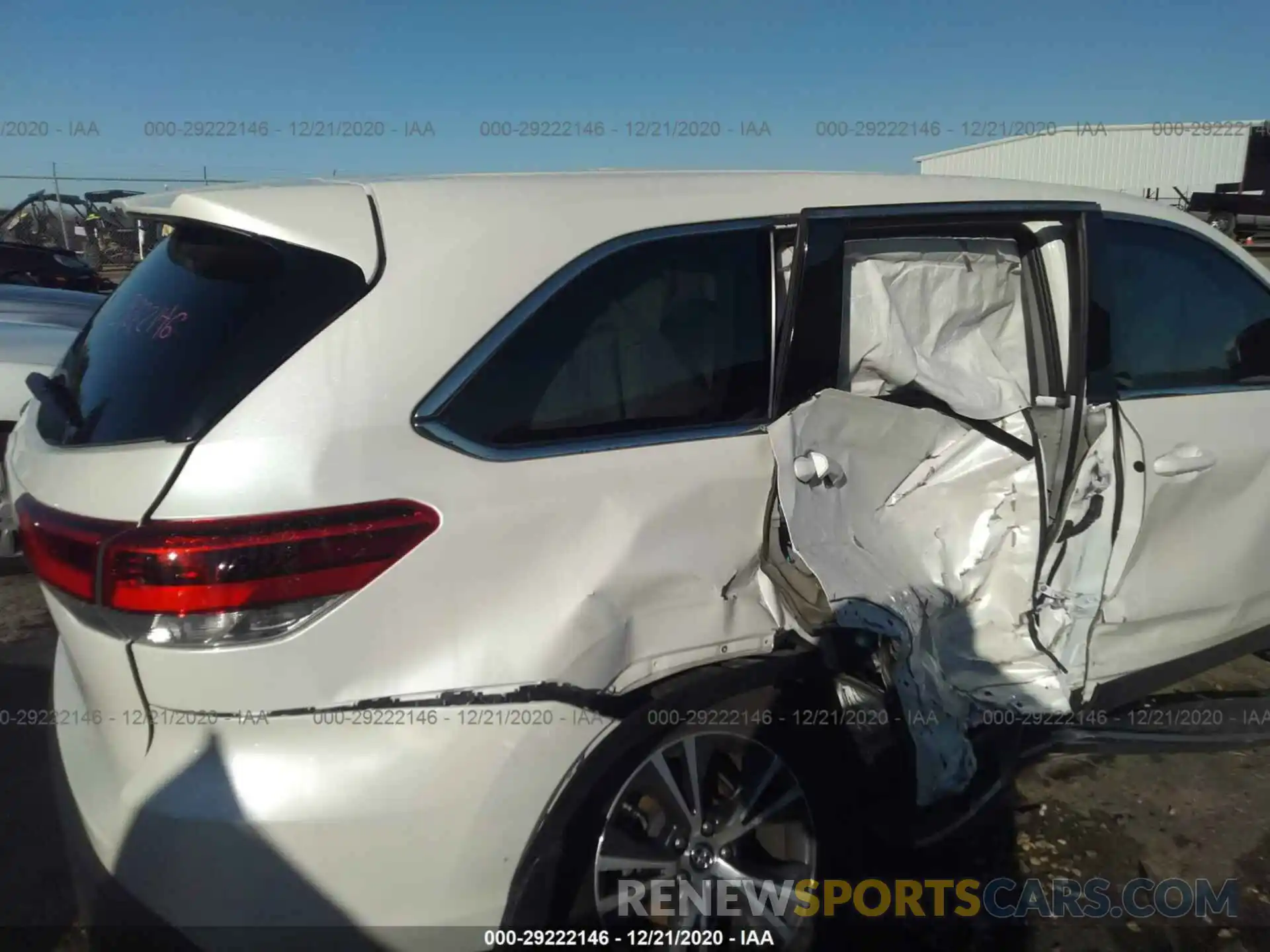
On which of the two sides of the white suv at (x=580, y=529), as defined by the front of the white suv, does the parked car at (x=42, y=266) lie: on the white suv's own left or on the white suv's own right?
on the white suv's own left

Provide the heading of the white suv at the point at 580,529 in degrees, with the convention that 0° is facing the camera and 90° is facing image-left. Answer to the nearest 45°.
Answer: approximately 225°

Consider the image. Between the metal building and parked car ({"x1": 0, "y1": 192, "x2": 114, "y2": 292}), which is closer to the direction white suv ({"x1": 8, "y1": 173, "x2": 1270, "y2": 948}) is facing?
the metal building

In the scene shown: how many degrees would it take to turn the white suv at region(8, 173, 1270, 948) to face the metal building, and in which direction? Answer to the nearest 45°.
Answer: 0° — it already faces it

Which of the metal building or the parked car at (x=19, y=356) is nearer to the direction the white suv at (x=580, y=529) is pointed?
the metal building

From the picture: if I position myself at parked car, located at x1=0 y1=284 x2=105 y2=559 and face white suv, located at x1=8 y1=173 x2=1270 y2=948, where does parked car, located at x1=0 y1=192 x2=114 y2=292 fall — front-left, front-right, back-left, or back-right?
back-left

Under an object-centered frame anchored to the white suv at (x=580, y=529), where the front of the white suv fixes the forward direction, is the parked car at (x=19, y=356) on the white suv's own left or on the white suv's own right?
on the white suv's own left
